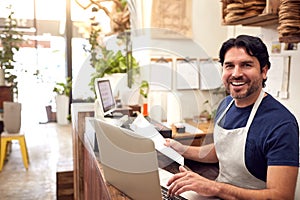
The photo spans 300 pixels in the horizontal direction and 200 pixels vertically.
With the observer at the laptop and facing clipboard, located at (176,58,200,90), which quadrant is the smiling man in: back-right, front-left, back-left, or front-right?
front-right

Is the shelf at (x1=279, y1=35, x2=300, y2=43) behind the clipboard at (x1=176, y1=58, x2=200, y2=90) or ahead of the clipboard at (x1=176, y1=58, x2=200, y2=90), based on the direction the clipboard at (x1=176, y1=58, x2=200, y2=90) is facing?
ahead

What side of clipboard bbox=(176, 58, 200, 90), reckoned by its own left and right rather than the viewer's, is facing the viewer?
front

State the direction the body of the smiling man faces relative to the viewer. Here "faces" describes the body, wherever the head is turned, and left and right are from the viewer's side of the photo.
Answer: facing the viewer and to the left of the viewer

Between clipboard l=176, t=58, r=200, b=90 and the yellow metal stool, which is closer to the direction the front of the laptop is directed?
the clipboard

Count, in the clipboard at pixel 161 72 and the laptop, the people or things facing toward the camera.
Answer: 1

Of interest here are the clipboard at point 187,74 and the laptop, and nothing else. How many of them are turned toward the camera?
1

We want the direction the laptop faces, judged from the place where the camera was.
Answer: facing away from the viewer and to the right of the viewer

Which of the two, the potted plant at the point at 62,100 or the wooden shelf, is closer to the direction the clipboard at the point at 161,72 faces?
the wooden shelf

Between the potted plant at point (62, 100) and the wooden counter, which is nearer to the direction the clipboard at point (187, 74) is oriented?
the wooden counter

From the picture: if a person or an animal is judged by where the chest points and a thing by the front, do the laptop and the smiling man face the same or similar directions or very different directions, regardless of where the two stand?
very different directions

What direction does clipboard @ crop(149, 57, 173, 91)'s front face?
toward the camera
